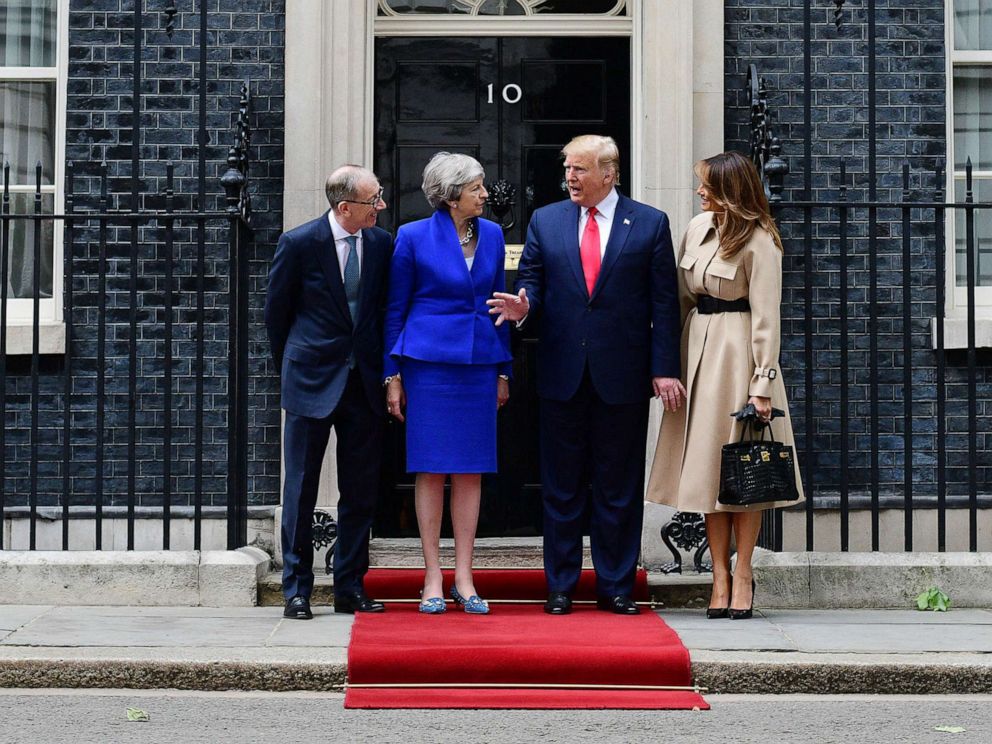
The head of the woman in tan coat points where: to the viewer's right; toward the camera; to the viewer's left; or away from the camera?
to the viewer's left

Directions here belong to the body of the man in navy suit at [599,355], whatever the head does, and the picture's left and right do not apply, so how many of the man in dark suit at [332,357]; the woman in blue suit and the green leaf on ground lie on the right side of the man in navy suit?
2

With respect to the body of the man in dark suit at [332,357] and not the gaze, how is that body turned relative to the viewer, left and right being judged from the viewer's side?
facing the viewer and to the right of the viewer

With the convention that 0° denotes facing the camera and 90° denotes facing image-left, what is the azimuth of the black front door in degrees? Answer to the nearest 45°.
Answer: approximately 0°

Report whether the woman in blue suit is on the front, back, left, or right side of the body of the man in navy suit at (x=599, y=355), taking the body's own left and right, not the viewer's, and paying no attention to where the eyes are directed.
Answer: right

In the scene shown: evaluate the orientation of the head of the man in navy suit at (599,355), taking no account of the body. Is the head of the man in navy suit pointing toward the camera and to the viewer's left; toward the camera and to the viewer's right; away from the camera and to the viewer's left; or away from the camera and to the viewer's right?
toward the camera and to the viewer's left

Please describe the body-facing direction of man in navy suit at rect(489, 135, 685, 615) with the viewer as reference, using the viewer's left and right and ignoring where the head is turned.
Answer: facing the viewer

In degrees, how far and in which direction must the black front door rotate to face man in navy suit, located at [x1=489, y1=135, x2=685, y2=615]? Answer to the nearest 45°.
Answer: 0° — it already faces them

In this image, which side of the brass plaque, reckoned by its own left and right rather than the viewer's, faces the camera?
front

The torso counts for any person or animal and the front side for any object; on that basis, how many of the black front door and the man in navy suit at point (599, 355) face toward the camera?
2
